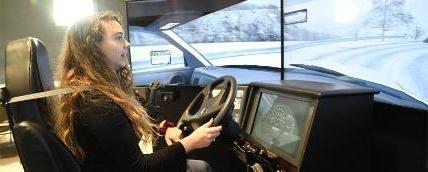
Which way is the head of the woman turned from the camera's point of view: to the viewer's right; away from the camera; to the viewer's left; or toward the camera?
to the viewer's right

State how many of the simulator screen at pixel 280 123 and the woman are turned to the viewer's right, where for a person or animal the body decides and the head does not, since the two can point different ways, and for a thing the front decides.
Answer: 1

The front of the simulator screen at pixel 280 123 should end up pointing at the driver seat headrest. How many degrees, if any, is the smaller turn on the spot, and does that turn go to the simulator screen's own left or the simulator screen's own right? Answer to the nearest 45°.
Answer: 0° — it already faces it

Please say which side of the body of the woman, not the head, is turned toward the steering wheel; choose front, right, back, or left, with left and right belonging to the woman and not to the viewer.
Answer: front

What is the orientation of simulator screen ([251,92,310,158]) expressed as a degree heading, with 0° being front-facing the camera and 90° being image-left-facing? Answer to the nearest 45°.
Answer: approximately 45°

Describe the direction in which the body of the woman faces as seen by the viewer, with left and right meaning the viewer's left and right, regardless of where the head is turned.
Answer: facing to the right of the viewer

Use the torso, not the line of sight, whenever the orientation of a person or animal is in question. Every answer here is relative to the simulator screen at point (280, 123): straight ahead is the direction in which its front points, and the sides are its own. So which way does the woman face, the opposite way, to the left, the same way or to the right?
the opposite way

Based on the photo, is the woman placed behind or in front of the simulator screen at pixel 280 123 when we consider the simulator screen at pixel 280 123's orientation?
in front

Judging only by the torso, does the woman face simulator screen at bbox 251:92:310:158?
yes
